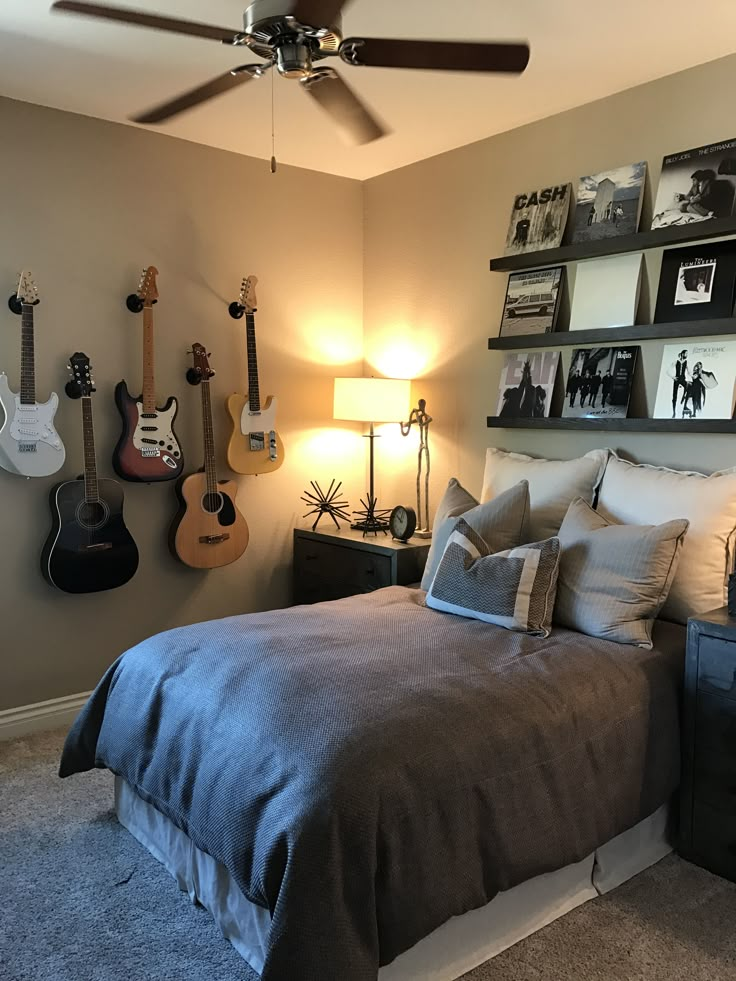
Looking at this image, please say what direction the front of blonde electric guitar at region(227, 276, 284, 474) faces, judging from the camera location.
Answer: facing the viewer and to the right of the viewer

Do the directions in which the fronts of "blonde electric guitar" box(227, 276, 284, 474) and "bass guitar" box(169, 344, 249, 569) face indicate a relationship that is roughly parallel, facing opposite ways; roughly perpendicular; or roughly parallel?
roughly parallel

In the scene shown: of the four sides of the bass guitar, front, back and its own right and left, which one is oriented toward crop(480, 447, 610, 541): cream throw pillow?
front

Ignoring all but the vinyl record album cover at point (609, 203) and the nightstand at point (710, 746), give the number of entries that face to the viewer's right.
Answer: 0

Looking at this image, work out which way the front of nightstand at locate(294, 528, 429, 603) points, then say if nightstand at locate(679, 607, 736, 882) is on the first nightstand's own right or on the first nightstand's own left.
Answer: on the first nightstand's own left

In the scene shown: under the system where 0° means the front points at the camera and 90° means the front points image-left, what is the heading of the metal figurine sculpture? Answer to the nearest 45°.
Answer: approximately 45°

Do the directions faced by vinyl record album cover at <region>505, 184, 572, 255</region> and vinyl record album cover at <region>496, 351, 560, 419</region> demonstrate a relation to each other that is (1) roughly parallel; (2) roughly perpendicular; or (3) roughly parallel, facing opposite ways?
roughly parallel

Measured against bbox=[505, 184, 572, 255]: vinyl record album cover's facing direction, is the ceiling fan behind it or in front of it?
in front

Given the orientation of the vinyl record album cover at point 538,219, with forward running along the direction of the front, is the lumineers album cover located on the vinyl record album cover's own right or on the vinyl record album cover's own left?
on the vinyl record album cover's own left

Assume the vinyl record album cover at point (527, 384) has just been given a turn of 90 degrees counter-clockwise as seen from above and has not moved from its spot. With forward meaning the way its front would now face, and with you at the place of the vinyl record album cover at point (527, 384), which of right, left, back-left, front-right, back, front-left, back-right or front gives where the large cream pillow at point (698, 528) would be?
front

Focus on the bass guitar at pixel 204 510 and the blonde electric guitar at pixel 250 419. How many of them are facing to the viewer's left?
0

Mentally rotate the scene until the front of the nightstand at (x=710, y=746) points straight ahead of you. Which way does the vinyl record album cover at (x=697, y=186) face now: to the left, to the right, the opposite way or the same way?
the same way

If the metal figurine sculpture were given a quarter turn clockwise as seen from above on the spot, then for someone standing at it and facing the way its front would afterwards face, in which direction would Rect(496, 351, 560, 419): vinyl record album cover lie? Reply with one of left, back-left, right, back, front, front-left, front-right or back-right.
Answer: back

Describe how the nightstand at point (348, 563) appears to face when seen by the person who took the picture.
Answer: facing the viewer and to the left of the viewer

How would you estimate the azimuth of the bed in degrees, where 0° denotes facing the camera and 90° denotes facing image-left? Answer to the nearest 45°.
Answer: approximately 45°

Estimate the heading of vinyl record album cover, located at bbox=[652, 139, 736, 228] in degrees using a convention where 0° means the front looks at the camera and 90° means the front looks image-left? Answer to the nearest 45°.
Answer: approximately 45°

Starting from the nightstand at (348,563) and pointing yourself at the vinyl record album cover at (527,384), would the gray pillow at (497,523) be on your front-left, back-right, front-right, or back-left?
front-right

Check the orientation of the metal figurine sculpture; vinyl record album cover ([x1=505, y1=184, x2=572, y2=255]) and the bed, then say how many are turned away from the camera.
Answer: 0
